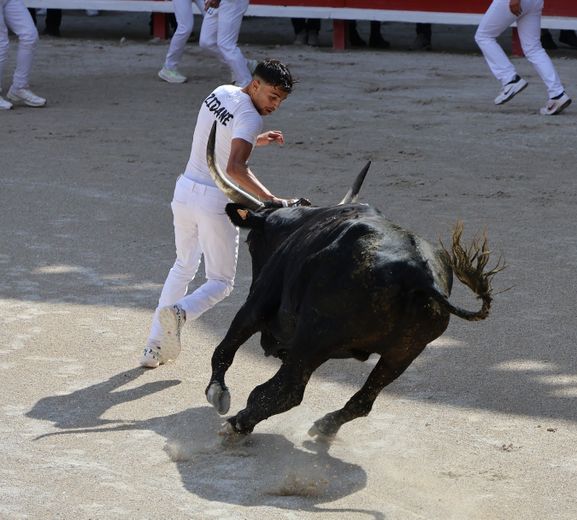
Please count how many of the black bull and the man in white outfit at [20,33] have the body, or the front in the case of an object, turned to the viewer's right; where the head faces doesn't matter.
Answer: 1

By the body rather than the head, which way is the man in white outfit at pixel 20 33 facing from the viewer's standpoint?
to the viewer's right

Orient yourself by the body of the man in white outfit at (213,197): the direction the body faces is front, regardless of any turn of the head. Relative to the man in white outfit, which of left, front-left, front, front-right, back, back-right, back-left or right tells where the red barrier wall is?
front-left

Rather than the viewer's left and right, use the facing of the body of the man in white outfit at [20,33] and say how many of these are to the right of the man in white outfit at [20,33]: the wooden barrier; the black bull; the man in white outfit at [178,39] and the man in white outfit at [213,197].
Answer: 2

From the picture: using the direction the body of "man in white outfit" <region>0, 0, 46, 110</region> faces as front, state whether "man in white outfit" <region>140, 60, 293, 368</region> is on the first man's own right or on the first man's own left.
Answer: on the first man's own right

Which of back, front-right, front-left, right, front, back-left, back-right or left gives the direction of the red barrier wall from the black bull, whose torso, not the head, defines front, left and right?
front-right

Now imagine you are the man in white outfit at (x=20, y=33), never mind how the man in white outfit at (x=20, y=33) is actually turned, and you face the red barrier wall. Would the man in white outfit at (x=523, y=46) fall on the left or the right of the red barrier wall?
right

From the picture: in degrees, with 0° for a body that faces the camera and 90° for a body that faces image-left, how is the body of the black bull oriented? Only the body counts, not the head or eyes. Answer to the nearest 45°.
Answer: approximately 135°

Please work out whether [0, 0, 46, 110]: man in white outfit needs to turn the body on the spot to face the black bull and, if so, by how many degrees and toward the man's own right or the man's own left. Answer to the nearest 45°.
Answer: approximately 90° to the man's own right

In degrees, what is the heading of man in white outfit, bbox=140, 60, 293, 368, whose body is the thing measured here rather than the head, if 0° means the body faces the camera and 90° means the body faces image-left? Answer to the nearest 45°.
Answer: approximately 225°
